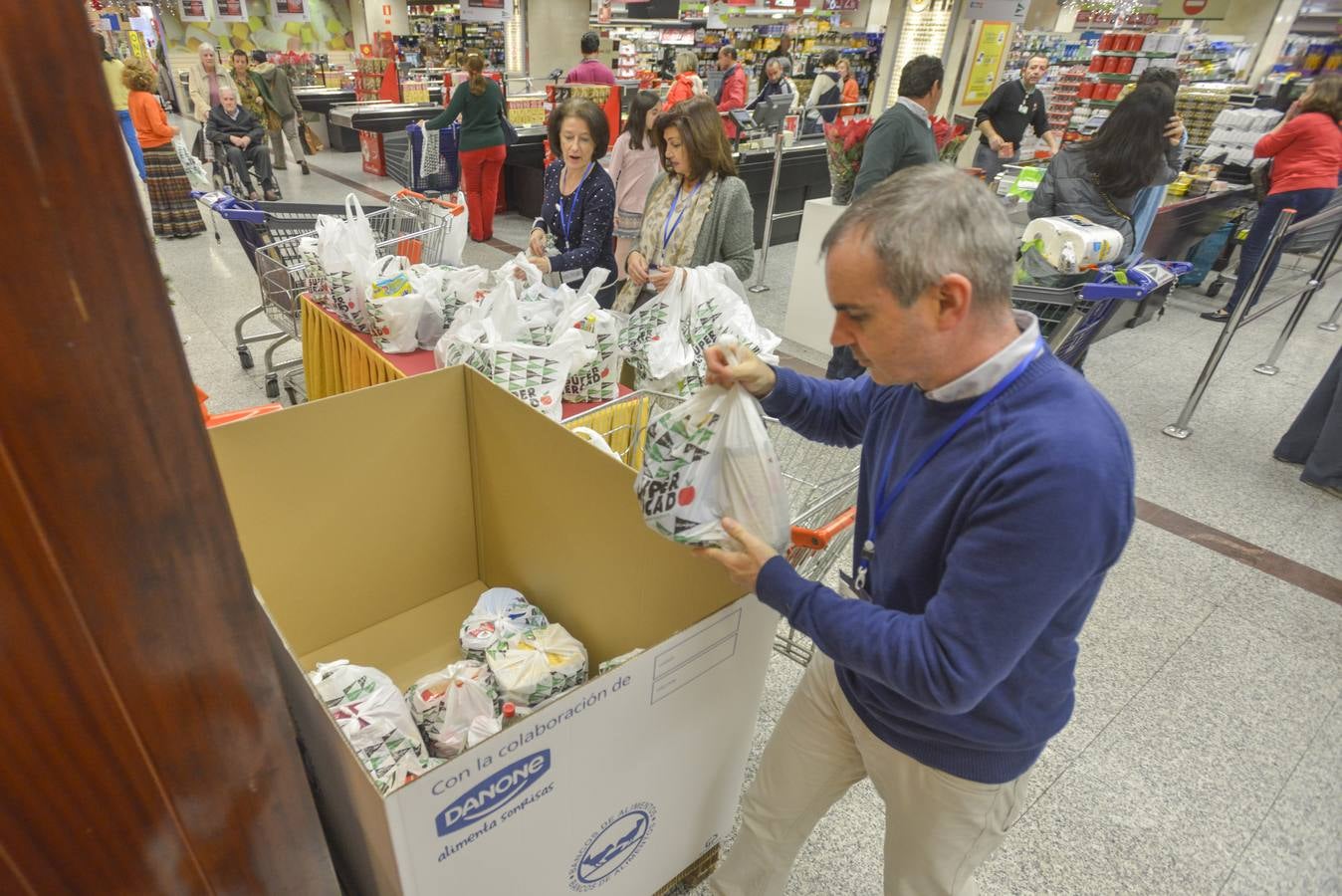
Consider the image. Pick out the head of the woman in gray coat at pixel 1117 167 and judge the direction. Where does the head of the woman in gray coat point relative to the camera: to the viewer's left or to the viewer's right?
to the viewer's right

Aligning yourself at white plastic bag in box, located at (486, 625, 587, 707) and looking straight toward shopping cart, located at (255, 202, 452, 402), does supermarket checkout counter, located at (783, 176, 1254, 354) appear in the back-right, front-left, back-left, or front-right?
front-right

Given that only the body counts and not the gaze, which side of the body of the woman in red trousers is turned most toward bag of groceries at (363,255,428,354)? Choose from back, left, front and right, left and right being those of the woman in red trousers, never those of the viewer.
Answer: back

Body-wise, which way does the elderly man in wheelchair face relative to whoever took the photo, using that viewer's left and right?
facing the viewer and to the right of the viewer

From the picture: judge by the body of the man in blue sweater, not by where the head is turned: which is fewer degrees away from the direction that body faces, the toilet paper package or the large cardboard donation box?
the large cardboard donation box

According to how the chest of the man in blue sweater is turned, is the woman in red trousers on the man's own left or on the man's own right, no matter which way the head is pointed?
on the man's own right

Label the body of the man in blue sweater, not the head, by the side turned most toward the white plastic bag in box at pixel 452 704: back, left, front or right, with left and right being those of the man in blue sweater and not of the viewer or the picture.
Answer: front

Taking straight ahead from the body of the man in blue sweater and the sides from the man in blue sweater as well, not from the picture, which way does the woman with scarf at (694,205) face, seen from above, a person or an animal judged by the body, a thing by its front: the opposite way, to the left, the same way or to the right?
to the left

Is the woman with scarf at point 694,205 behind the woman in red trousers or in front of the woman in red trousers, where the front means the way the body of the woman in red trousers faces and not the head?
behind

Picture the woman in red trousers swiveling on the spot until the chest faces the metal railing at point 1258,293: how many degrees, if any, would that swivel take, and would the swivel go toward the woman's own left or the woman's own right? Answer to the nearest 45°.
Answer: approximately 135° to the woman's own right

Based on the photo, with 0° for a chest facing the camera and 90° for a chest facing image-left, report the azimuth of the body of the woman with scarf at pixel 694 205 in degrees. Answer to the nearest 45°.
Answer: approximately 45°

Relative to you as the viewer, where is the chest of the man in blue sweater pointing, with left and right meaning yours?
facing to the left of the viewer

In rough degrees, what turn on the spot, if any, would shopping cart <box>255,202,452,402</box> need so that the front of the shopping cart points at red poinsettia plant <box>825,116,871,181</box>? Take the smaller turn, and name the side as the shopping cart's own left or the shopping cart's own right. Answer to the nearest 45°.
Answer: approximately 135° to the shopping cart's own left

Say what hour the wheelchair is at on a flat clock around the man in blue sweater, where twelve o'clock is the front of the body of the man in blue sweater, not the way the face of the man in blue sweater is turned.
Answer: The wheelchair is roughly at 1 o'clock from the man in blue sweater.

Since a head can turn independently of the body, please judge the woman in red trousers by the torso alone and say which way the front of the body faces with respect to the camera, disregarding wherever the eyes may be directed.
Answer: away from the camera
